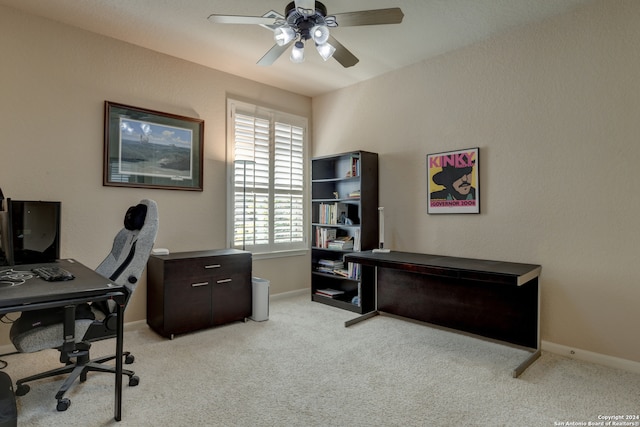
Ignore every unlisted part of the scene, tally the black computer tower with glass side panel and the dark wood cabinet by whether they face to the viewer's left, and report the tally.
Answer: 0

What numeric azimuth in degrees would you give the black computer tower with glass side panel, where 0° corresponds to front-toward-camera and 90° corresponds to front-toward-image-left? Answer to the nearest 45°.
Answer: approximately 315°

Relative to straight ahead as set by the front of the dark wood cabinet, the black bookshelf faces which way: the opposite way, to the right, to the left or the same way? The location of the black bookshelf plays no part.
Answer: to the right

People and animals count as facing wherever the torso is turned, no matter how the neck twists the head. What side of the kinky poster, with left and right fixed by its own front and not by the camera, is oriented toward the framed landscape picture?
front

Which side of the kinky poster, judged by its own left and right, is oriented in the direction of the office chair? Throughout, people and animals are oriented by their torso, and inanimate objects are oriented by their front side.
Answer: front

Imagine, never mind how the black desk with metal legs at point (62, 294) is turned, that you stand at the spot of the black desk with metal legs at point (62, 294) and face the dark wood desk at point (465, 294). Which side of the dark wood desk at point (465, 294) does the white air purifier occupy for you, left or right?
left

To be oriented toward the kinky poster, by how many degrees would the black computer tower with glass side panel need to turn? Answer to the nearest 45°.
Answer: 0° — it already faces it

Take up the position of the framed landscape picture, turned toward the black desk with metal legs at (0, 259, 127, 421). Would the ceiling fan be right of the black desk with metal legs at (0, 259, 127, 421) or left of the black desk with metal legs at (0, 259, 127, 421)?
left

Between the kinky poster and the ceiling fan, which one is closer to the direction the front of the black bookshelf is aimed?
the ceiling fan

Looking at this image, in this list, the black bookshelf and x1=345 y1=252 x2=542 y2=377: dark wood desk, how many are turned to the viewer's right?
0

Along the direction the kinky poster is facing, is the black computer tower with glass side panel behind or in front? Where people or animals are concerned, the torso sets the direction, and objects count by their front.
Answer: in front

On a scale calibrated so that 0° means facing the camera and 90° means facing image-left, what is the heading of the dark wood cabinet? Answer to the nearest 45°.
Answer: approximately 315°

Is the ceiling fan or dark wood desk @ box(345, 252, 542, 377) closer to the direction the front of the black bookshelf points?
the ceiling fan

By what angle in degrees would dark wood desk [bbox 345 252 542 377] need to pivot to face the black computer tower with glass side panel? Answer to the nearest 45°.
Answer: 0° — it already faces it
